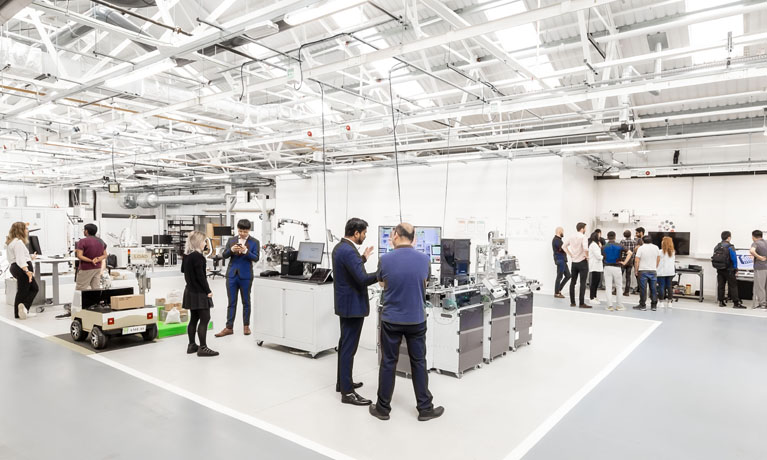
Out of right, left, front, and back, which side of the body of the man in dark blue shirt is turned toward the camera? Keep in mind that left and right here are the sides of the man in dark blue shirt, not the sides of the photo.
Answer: back

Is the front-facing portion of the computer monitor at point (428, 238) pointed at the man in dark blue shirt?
yes

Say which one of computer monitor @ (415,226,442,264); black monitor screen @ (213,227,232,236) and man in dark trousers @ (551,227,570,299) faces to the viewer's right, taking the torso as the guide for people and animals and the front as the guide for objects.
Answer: the man in dark trousers

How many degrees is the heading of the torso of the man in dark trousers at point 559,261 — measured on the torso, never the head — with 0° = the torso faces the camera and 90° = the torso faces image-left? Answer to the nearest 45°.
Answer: approximately 270°

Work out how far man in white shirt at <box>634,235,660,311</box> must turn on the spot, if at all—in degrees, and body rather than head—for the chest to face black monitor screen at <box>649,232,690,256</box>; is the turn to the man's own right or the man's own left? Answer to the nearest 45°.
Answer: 0° — they already face it

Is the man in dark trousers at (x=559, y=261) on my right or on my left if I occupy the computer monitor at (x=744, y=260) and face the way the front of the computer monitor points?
on my right

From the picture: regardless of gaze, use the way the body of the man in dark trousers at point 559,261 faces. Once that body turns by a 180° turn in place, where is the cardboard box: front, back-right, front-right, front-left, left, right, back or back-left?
front-left

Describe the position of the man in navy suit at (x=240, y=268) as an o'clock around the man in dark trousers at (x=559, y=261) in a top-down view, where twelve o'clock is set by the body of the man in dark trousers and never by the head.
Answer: The man in navy suit is roughly at 4 o'clock from the man in dark trousers.

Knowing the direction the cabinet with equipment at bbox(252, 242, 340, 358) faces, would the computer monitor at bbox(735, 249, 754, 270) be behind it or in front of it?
behind

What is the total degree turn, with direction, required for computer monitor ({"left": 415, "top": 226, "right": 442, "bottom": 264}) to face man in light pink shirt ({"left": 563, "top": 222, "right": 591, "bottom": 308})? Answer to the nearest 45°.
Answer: approximately 135° to its left

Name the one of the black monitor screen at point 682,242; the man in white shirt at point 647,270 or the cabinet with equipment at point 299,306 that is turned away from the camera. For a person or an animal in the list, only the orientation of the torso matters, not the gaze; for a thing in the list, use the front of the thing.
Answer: the man in white shirt

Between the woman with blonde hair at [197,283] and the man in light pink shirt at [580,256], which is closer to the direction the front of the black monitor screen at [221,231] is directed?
the woman with blonde hair

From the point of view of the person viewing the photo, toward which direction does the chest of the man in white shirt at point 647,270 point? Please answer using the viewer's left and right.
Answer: facing away from the viewer

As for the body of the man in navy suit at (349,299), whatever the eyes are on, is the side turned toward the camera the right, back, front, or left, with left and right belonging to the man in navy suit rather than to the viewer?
right

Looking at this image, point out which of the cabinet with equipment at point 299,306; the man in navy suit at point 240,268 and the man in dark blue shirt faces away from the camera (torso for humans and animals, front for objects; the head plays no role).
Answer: the man in dark blue shirt

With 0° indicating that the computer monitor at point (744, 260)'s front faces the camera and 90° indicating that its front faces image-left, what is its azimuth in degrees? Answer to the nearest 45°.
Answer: approximately 0°
